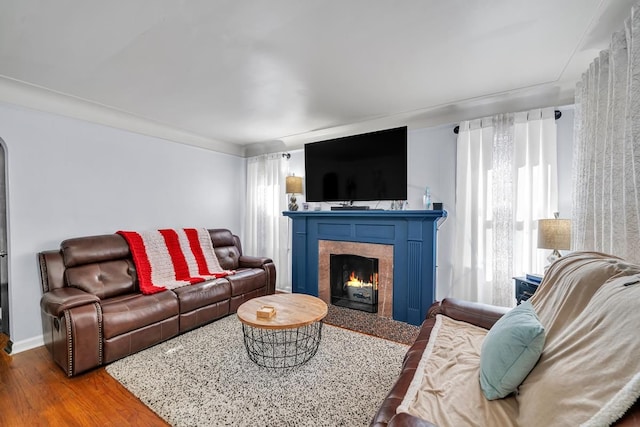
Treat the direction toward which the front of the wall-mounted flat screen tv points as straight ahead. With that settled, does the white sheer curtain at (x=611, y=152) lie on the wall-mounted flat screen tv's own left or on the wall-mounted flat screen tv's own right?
on the wall-mounted flat screen tv's own left

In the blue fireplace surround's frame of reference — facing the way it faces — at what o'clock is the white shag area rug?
The white shag area rug is roughly at 12 o'clock from the blue fireplace surround.

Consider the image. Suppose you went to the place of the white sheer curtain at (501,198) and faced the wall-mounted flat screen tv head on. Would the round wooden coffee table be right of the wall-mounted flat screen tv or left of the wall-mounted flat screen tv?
left

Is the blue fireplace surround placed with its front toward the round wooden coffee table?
yes

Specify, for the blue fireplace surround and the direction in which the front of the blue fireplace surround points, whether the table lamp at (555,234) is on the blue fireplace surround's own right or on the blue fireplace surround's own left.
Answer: on the blue fireplace surround's own left

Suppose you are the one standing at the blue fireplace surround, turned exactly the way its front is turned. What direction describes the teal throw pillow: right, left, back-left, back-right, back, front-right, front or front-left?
front-left

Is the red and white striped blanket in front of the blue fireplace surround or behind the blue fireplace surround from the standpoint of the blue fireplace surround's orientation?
in front

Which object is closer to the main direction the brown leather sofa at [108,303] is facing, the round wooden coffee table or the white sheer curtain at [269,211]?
the round wooden coffee table

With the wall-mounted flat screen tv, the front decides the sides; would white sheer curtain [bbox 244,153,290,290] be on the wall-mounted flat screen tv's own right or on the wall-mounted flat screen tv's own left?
on the wall-mounted flat screen tv's own right

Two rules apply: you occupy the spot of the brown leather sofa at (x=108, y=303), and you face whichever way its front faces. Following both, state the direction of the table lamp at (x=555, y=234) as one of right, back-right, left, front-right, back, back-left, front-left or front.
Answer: front

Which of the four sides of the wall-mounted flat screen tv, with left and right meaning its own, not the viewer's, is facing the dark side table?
left

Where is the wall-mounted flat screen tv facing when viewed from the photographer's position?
facing the viewer and to the left of the viewer

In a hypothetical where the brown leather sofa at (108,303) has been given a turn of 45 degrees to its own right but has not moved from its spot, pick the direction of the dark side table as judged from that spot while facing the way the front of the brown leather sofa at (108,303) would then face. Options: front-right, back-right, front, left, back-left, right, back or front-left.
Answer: front-left
